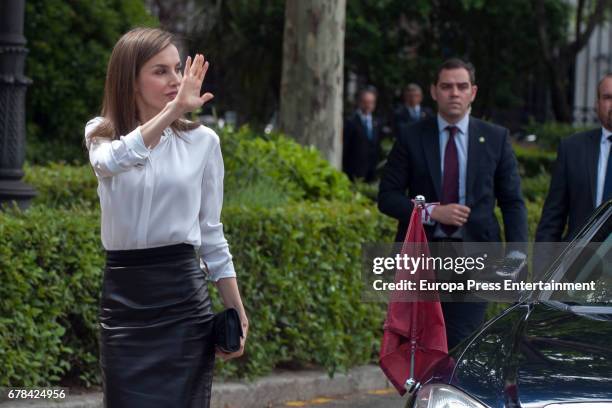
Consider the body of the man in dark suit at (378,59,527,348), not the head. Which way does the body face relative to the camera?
toward the camera

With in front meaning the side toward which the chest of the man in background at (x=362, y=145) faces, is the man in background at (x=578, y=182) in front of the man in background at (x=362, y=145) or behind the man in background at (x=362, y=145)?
in front

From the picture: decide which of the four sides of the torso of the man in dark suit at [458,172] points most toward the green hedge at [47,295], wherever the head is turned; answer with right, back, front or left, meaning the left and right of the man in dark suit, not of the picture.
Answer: right

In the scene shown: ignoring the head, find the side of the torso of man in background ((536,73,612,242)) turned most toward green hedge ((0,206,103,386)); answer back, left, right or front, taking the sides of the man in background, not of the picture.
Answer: right

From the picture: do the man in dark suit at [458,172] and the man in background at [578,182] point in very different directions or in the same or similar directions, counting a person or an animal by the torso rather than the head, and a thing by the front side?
same or similar directions

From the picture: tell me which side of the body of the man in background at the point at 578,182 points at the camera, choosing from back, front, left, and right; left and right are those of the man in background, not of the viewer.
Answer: front

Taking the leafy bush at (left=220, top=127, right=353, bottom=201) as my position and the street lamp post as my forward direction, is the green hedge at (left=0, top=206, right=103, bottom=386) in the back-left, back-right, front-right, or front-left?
front-left

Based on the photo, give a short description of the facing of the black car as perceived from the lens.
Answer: facing the viewer and to the left of the viewer

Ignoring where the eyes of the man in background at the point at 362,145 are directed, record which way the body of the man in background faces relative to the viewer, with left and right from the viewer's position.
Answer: facing the viewer and to the right of the viewer

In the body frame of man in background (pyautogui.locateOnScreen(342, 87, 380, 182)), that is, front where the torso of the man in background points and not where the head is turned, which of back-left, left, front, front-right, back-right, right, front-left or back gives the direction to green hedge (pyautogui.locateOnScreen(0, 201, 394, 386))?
front-right

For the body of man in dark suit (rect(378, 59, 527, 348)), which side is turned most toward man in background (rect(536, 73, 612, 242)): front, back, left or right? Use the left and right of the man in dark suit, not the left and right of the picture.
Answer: left

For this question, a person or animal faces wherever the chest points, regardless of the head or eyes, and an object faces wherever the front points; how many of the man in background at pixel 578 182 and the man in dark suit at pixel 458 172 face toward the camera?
2
